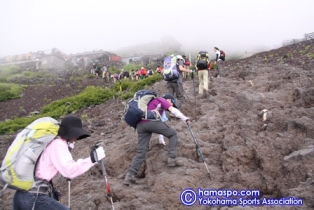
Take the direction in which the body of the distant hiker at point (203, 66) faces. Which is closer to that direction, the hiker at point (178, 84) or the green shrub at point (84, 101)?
the green shrub

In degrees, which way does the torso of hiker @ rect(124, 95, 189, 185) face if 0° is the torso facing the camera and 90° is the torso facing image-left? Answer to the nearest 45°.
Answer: approximately 270°

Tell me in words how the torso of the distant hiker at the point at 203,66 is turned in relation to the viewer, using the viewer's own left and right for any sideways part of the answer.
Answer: facing away from the viewer

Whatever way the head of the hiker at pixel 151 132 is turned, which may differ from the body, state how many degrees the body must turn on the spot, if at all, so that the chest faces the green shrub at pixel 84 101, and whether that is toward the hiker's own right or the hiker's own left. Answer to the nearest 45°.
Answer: approximately 90° to the hiker's own left
